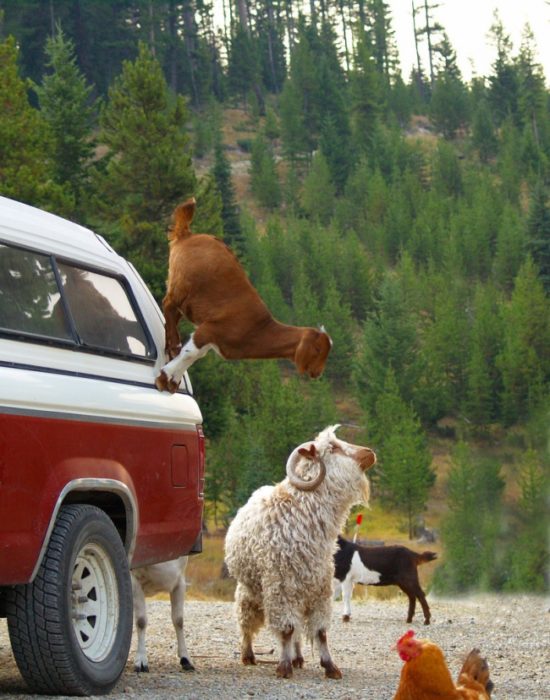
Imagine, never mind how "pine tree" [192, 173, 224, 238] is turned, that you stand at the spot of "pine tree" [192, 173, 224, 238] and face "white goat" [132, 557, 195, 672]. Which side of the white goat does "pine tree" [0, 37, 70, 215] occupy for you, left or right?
right

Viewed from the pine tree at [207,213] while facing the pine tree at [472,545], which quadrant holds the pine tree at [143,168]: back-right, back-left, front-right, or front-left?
back-right

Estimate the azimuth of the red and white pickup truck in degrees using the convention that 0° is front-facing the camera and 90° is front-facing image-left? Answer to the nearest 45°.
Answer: approximately 45°

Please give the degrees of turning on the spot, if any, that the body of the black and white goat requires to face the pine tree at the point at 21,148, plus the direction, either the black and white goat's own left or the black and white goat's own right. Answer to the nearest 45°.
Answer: approximately 45° to the black and white goat's own right

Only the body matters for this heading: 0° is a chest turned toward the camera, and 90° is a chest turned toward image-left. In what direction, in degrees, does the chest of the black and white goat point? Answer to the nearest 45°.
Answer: approximately 90°

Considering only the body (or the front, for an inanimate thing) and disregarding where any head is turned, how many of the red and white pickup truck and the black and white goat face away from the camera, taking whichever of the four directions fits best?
0

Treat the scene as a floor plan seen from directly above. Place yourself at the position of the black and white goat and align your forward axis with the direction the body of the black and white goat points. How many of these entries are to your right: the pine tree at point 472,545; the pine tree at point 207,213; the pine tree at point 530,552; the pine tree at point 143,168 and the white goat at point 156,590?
4

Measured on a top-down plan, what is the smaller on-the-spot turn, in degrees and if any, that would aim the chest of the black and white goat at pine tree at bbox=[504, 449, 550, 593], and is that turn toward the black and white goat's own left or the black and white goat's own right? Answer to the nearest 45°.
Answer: approximately 90° to the black and white goat's own right

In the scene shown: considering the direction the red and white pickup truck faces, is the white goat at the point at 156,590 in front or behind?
behind

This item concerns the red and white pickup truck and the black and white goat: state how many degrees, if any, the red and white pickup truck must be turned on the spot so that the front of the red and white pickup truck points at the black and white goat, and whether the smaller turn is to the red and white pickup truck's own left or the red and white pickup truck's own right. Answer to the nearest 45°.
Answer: approximately 135° to the red and white pickup truck's own right

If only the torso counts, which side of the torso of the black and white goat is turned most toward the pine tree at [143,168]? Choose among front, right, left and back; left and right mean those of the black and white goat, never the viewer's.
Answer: right

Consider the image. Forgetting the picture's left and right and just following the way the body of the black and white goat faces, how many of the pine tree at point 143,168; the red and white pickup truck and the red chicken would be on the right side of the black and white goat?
1
